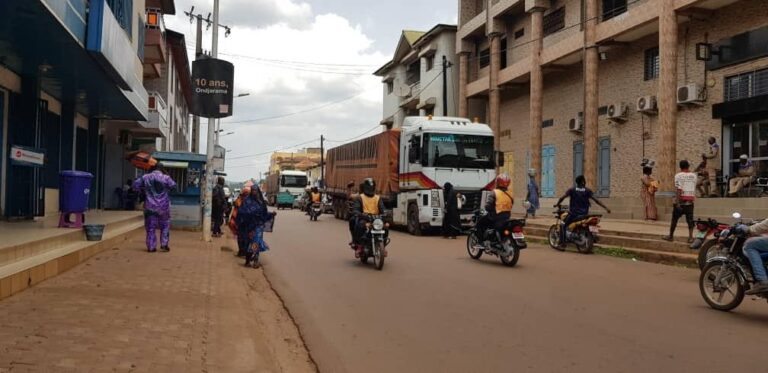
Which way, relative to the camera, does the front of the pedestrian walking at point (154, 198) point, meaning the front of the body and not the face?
away from the camera

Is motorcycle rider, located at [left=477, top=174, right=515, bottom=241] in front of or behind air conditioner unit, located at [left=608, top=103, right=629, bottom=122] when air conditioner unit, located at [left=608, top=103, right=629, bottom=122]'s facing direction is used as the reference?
in front

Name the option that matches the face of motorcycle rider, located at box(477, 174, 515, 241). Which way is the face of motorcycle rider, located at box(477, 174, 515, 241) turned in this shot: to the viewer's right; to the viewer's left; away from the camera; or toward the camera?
away from the camera

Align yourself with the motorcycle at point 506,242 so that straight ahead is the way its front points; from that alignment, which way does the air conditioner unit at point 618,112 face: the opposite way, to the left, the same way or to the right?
to the left

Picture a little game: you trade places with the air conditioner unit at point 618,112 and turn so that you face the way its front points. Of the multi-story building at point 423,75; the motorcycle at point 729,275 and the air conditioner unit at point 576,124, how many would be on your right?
2

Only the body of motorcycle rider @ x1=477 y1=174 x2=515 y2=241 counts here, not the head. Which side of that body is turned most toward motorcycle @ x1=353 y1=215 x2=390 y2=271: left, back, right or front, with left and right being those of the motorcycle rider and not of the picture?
left

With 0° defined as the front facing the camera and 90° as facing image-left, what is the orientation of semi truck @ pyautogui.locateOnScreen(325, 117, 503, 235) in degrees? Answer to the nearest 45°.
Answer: approximately 315°

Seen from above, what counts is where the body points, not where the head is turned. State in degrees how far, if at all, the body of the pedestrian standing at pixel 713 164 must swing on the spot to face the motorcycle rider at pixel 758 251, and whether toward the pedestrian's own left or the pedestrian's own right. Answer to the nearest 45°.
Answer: approximately 90° to the pedestrian's own left

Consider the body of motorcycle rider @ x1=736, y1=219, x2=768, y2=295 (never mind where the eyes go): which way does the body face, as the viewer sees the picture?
to the viewer's left

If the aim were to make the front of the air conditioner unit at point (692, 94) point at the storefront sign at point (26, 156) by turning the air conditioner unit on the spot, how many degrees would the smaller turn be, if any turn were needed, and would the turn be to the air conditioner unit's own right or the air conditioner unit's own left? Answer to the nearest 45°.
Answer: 0° — it already faces it
